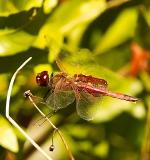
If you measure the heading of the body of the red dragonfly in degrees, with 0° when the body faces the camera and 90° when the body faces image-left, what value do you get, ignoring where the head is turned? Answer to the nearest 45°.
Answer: approximately 90°
